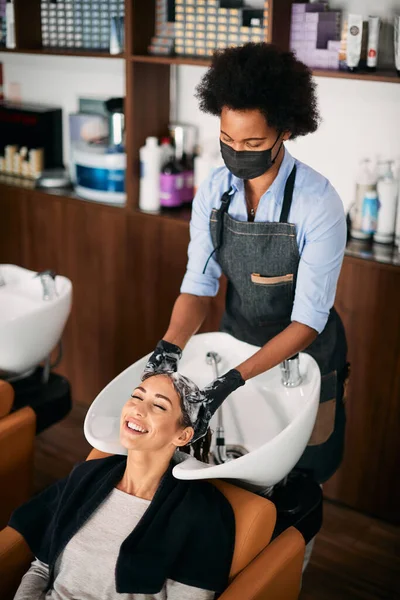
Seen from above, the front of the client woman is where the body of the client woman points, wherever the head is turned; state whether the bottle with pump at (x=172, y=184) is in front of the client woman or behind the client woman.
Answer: behind

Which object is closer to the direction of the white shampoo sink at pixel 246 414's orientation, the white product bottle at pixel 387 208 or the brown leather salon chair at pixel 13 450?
the brown leather salon chair

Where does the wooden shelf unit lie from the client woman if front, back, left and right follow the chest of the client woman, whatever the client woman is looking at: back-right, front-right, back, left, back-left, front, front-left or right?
back-right

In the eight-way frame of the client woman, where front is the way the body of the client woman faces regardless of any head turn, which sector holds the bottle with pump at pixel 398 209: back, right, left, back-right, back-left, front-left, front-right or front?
back

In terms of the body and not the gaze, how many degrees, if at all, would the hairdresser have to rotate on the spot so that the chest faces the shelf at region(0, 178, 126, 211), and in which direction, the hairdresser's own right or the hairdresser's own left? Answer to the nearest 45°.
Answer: approximately 90° to the hairdresser's own right

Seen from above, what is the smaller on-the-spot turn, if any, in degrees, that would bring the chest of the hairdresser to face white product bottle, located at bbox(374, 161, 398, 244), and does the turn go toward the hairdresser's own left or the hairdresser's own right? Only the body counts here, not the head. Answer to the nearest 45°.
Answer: approximately 180°

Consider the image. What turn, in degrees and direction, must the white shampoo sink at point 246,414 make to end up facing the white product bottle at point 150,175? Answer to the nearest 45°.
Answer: approximately 135° to its right

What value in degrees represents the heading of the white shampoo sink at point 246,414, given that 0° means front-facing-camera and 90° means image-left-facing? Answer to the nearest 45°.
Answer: approximately 45°
